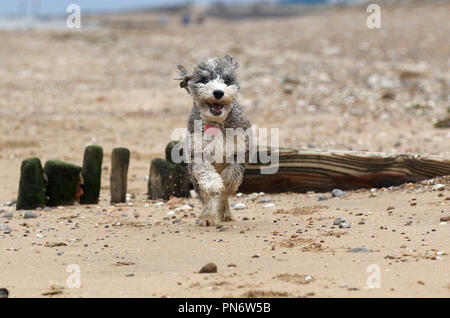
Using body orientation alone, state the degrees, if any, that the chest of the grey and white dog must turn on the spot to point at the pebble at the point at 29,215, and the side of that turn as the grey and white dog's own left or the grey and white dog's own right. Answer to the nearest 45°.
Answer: approximately 90° to the grey and white dog's own right

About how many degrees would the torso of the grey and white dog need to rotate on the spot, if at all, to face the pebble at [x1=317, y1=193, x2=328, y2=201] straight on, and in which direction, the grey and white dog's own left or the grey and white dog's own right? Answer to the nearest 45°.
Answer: approximately 135° to the grey and white dog's own left

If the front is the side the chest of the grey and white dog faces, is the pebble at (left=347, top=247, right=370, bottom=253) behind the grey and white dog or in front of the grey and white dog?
in front

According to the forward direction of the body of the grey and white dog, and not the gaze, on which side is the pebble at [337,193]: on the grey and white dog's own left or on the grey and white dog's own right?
on the grey and white dog's own left

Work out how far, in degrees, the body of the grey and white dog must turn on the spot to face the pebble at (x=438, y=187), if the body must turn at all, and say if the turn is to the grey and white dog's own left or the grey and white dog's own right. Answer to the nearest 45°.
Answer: approximately 90° to the grey and white dog's own left

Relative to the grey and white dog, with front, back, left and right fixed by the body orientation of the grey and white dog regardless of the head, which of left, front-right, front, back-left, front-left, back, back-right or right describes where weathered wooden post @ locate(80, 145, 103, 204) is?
back-right

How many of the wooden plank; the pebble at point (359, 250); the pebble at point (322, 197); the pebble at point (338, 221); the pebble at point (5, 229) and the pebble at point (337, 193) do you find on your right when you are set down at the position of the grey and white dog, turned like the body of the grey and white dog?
1

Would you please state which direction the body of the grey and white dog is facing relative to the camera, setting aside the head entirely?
toward the camera

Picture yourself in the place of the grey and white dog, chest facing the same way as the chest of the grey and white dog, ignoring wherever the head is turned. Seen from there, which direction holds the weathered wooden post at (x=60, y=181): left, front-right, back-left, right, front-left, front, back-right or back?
back-right

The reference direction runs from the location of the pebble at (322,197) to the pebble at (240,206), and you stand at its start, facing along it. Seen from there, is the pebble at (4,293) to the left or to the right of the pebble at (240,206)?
left

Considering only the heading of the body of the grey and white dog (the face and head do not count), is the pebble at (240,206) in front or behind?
behind

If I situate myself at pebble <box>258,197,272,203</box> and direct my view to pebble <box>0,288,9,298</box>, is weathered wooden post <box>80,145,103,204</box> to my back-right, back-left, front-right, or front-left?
front-right

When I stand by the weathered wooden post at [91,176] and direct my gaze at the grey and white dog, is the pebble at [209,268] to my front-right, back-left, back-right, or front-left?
front-right

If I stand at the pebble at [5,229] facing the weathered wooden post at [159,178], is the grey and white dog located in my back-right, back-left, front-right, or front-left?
front-right

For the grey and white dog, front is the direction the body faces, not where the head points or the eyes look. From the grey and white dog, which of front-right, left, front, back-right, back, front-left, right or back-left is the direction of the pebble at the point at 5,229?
right

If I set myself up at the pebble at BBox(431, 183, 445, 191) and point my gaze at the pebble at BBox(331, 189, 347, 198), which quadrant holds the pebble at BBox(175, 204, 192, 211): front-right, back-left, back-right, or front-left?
front-left
